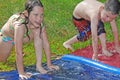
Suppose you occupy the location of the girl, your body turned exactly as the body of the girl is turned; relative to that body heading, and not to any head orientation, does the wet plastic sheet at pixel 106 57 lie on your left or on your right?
on your left

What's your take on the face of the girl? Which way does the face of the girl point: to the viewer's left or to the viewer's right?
to the viewer's right

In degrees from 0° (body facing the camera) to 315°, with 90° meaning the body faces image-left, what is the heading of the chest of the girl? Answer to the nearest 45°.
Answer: approximately 315°
